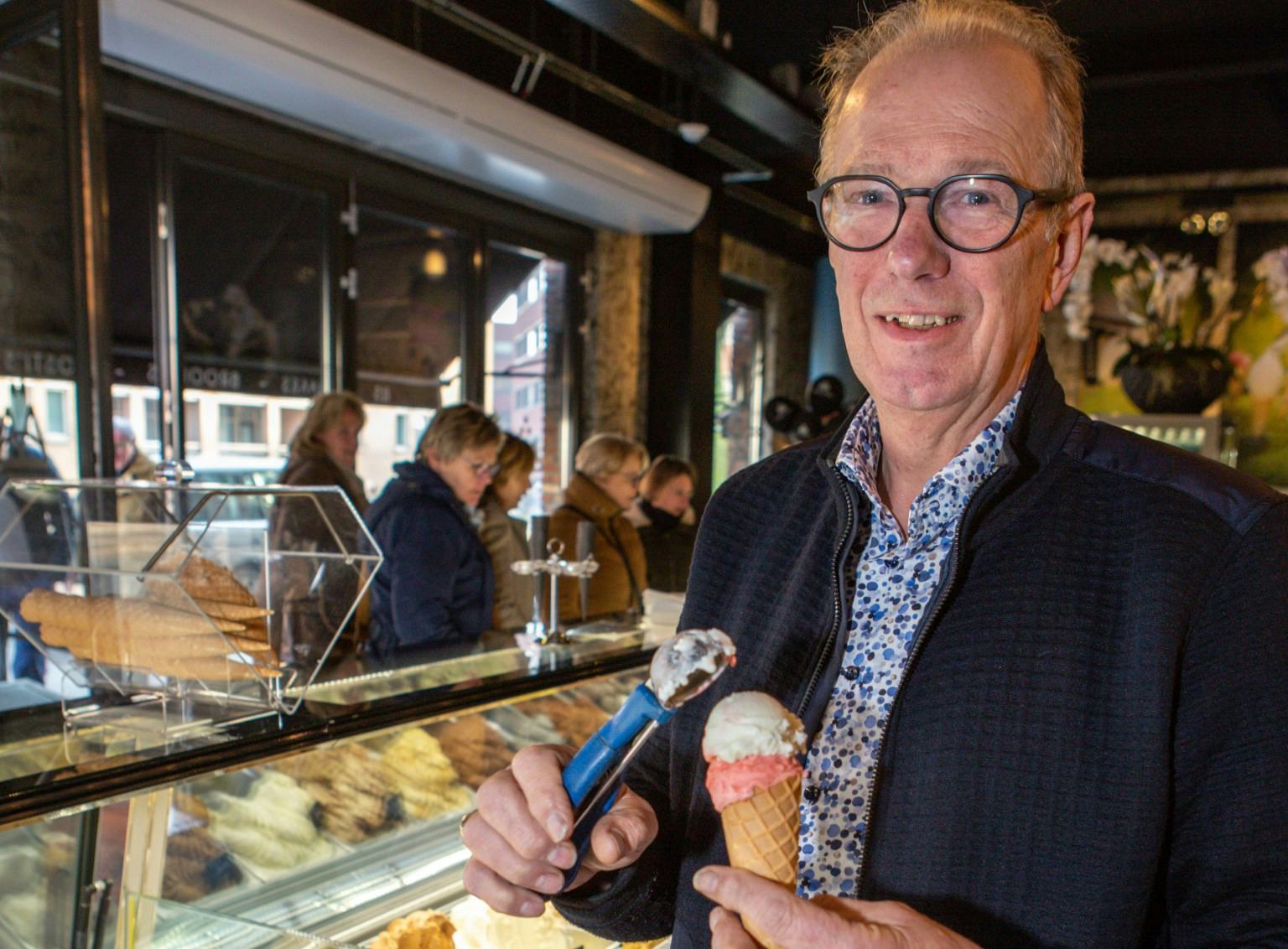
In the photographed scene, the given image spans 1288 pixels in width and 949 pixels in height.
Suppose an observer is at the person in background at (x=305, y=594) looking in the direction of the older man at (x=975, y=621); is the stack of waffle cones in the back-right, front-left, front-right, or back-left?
front-right

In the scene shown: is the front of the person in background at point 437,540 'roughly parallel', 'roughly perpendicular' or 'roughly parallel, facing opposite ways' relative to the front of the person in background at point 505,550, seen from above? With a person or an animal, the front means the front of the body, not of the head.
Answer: roughly parallel

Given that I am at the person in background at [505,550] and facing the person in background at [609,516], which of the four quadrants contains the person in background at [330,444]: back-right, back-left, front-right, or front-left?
back-left
